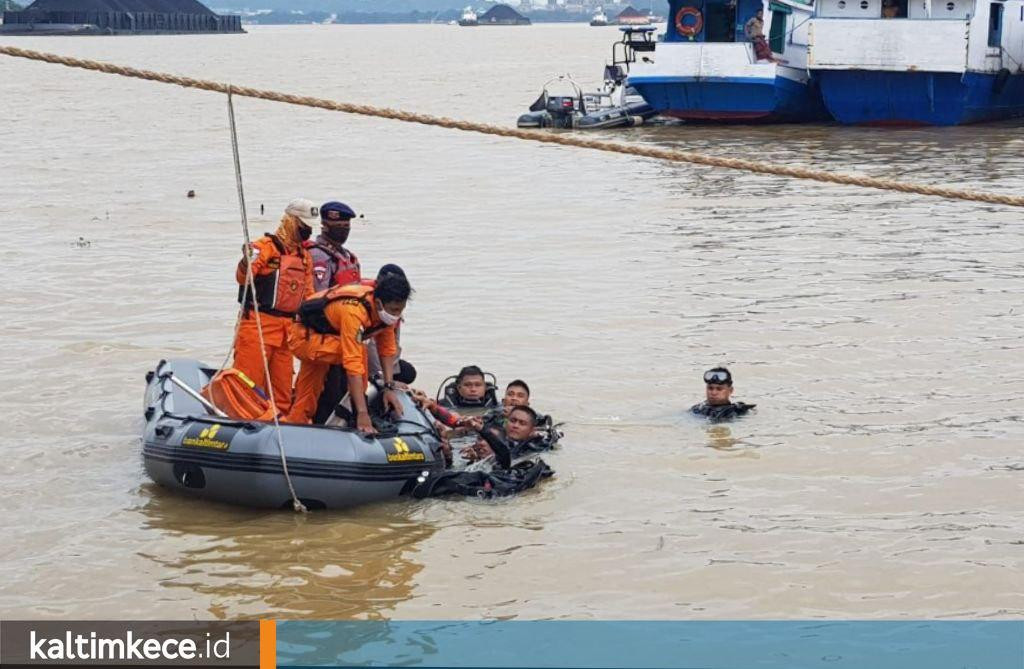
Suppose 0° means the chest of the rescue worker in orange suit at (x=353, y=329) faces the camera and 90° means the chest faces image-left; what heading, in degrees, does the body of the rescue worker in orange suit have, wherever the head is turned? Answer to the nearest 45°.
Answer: approximately 315°

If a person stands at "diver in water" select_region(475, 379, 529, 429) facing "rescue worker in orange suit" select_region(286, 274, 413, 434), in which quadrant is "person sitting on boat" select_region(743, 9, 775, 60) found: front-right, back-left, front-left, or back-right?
back-right

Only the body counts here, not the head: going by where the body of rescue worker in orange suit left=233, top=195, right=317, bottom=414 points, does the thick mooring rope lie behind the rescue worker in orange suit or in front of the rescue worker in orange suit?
in front

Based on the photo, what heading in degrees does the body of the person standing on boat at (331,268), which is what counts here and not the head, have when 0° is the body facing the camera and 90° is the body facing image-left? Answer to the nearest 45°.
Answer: approximately 315°

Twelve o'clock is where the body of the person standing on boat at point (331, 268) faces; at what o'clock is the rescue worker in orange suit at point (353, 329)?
The rescue worker in orange suit is roughly at 1 o'clock from the person standing on boat.

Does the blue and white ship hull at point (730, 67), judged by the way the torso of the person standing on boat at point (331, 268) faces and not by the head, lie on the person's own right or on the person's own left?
on the person's own left
